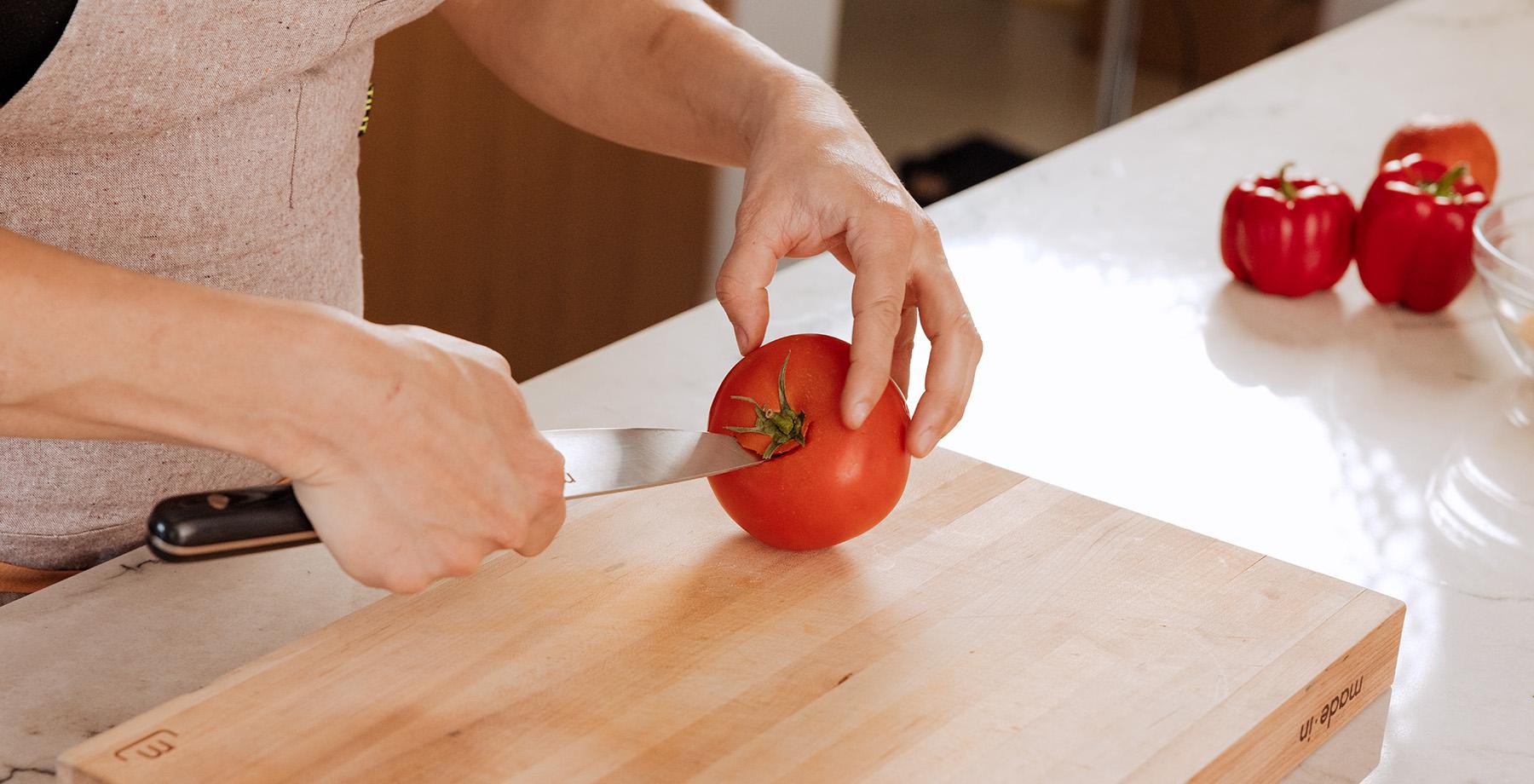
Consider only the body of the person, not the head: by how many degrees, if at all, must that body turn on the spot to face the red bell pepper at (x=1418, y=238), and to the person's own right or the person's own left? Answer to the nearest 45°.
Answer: approximately 45° to the person's own left

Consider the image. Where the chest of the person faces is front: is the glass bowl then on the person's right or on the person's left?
on the person's left

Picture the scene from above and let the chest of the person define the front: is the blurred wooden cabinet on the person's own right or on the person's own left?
on the person's own left

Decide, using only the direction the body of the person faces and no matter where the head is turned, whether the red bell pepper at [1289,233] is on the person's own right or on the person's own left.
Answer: on the person's own left
